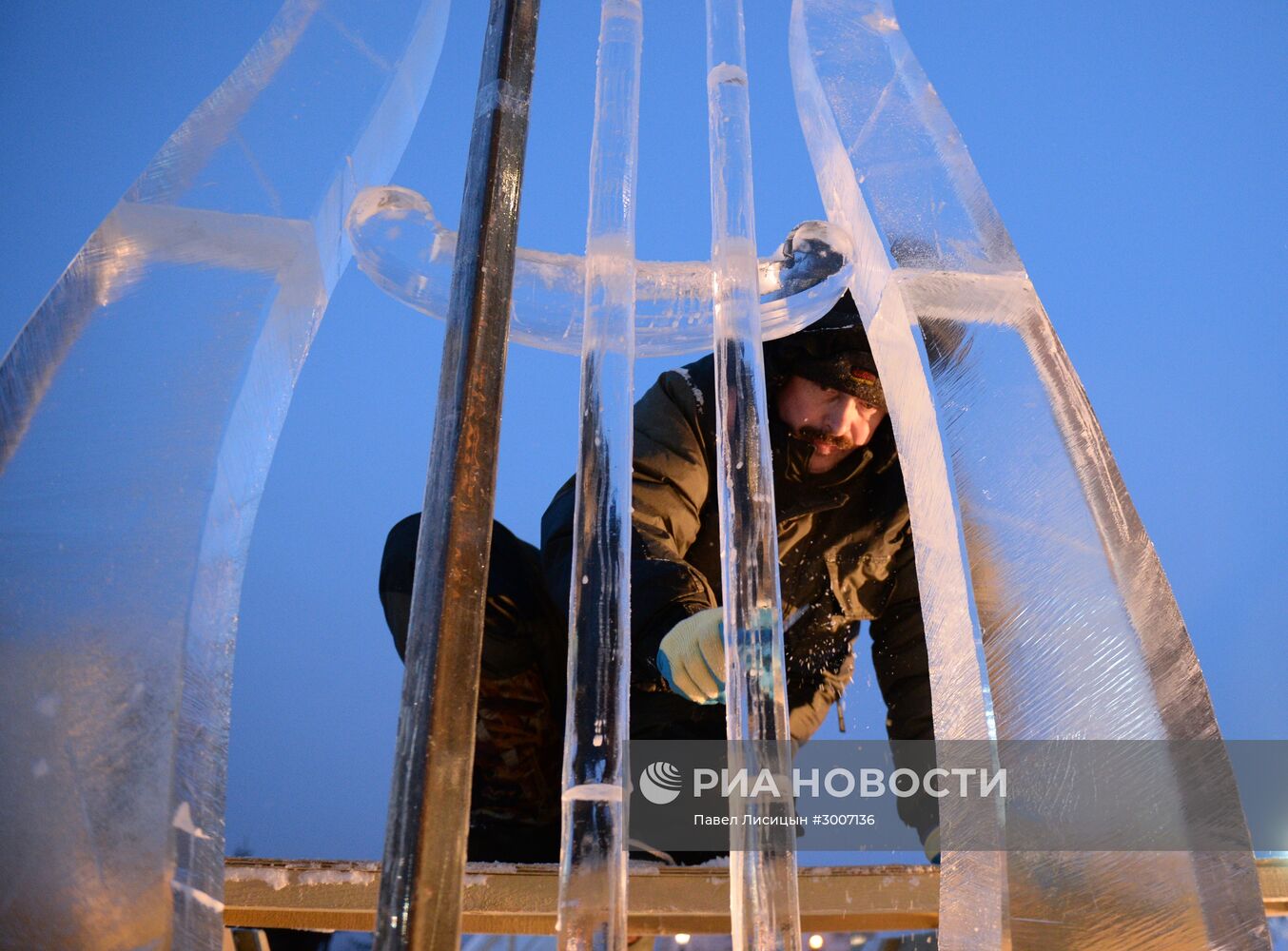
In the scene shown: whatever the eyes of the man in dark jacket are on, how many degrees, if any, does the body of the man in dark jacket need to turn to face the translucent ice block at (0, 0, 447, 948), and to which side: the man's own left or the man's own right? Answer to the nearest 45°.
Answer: approximately 90° to the man's own right

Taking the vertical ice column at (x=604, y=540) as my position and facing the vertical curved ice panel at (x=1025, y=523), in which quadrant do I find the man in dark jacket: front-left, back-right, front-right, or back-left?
front-left

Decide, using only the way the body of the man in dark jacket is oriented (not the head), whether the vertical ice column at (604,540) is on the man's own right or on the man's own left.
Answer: on the man's own right

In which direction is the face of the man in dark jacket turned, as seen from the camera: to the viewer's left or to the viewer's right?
to the viewer's left

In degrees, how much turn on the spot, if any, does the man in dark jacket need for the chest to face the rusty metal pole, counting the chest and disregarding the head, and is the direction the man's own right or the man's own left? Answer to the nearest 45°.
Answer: approximately 45° to the man's own right

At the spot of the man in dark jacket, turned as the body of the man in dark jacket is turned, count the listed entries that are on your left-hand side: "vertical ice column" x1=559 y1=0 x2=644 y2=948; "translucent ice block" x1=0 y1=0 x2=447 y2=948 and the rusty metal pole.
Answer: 0

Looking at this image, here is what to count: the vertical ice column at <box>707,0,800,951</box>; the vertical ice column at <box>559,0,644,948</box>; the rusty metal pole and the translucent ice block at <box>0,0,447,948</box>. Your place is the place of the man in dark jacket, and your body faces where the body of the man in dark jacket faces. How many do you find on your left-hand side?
0

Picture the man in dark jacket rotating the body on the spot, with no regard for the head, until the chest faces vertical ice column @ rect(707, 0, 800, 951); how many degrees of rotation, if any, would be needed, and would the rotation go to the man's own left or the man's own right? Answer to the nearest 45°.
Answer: approximately 45° to the man's own right

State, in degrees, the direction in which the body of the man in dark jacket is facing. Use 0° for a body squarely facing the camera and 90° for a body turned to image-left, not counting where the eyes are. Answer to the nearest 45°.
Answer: approximately 315°

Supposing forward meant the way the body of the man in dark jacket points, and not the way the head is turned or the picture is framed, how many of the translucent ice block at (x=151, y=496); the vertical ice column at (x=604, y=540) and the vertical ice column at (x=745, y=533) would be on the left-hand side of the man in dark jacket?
0
